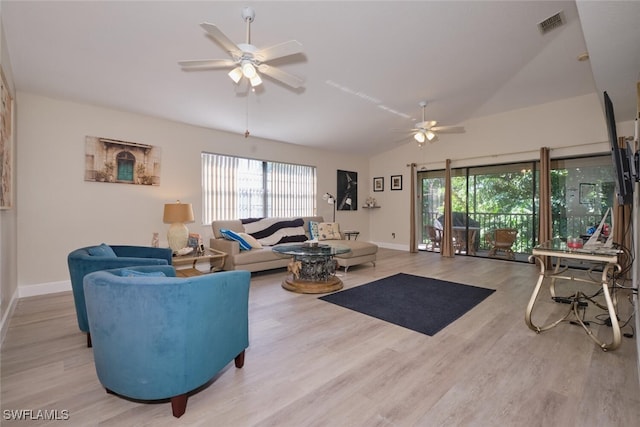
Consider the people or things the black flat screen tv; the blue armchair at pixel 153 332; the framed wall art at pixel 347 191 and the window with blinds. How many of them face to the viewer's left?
1

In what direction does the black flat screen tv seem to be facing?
to the viewer's left

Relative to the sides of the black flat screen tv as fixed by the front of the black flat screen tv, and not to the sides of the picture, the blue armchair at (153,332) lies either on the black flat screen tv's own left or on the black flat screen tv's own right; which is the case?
on the black flat screen tv's own left

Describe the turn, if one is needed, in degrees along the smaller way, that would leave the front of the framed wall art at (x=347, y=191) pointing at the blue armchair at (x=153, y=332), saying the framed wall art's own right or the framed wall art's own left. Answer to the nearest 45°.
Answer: approximately 45° to the framed wall art's own right

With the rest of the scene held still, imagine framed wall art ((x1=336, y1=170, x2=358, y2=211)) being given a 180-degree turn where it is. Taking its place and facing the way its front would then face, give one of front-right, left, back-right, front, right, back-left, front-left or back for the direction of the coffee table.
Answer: back-left

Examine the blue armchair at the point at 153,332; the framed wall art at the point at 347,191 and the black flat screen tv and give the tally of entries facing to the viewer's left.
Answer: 1

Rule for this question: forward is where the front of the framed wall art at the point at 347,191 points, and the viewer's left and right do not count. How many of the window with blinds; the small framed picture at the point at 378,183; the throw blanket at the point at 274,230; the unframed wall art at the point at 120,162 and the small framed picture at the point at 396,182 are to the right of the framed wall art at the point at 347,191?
3

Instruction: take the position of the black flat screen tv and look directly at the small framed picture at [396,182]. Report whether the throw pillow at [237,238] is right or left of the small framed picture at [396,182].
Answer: left

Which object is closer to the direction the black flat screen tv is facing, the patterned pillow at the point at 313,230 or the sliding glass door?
the patterned pillow

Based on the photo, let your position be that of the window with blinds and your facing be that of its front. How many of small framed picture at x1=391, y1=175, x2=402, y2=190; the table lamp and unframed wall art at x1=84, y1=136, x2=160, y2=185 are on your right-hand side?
2

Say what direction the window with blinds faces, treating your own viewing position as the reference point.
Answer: facing the viewer and to the right of the viewer

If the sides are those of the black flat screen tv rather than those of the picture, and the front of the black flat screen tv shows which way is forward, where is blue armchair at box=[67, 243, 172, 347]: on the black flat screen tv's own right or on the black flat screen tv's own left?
on the black flat screen tv's own left

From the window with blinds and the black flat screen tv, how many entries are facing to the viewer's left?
1

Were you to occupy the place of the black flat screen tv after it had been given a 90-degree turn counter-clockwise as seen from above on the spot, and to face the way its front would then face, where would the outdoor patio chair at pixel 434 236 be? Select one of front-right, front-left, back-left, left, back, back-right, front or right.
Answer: back-right
